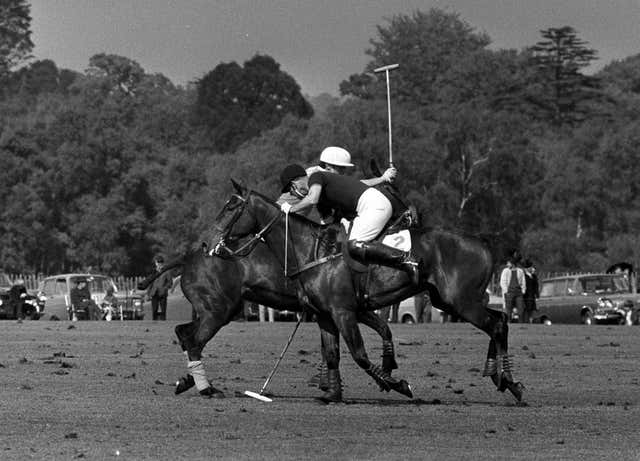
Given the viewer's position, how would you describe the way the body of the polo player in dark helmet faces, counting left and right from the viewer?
facing to the left of the viewer

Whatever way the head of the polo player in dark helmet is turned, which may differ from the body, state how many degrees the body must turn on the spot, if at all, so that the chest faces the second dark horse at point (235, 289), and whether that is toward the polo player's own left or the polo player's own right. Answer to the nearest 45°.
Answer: approximately 45° to the polo player's own right

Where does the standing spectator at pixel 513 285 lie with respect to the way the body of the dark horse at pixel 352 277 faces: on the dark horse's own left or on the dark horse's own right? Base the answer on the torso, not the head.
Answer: on the dark horse's own right

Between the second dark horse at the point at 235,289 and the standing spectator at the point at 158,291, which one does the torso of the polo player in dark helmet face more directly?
the second dark horse

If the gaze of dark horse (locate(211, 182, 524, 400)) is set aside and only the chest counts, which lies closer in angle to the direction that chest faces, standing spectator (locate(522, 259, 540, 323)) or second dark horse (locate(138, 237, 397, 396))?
the second dark horse

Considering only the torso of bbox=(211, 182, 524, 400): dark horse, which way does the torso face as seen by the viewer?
to the viewer's left

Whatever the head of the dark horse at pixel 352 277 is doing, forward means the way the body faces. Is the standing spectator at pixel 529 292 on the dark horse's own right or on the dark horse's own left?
on the dark horse's own right
